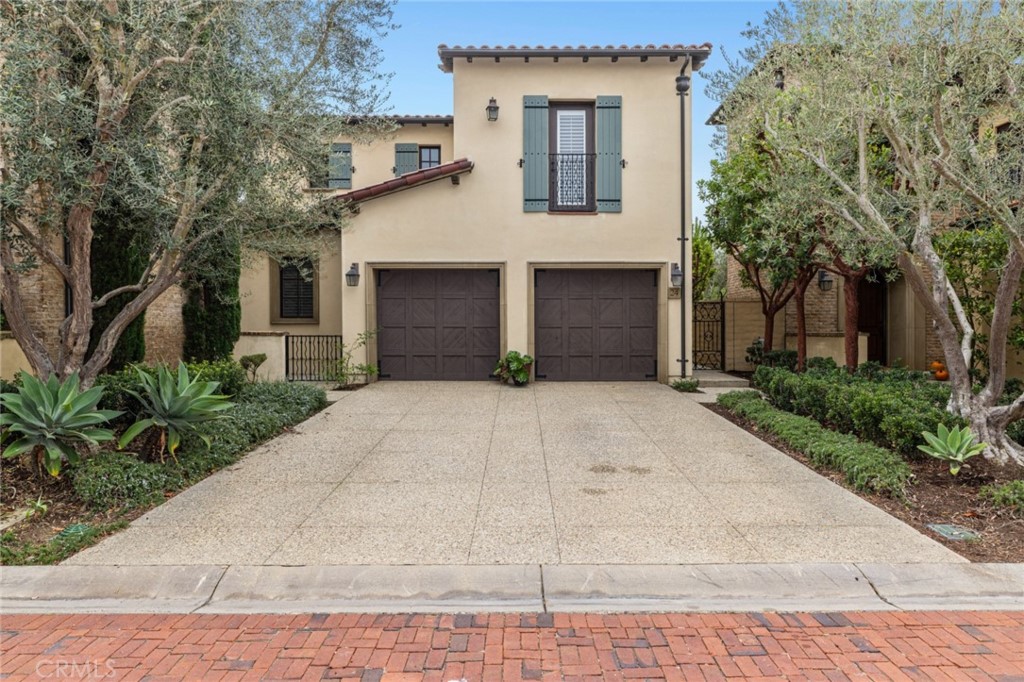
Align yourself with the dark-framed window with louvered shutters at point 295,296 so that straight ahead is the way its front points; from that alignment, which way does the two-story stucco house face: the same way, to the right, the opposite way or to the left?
the same way

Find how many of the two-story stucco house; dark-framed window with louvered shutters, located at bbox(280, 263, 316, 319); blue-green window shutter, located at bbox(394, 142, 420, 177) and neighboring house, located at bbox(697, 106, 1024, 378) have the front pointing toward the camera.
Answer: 4

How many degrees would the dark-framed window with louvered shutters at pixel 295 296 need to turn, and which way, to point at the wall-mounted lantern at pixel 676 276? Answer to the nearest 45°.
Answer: approximately 45° to its left

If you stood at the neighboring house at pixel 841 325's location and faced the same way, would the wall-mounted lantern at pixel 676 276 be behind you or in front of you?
in front

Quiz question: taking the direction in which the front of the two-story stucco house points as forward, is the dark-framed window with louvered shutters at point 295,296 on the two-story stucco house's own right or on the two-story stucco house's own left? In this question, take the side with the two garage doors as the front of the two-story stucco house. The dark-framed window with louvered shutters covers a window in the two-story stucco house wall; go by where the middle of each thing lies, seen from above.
on the two-story stucco house's own right

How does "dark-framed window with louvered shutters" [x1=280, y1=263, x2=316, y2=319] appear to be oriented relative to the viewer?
toward the camera

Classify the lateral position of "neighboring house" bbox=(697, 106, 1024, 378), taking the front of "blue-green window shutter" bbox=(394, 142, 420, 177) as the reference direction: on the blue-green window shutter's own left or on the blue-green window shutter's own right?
on the blue-green window shutter's own left

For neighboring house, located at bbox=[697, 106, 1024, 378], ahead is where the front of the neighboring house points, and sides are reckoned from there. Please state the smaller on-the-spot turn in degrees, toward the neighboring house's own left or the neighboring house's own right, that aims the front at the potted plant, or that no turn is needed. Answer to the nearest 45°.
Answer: approximately 45° to the neighboring house's own right

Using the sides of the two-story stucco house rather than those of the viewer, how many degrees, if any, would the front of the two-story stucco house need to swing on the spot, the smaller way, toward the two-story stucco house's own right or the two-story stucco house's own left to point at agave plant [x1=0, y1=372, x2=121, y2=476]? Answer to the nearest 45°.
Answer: approximately 45° to the two-story stucco house's own right

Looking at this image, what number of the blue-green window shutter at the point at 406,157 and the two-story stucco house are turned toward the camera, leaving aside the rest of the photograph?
2

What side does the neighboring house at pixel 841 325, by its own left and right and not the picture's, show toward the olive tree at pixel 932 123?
front

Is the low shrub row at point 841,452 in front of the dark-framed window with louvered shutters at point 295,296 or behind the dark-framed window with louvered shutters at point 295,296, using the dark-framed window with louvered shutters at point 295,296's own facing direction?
in front

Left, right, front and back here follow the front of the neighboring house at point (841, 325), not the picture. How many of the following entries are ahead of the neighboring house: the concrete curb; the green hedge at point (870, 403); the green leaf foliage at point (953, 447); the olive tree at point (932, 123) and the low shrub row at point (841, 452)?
5

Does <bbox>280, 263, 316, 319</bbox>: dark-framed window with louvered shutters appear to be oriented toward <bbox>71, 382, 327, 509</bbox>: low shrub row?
yes

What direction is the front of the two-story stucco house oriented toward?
toward the camera

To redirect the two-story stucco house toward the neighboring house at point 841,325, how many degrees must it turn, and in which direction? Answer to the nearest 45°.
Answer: approximately 90° to its left

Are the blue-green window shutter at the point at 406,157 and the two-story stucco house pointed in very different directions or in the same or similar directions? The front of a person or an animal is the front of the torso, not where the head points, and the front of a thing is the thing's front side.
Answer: same or similar directions
